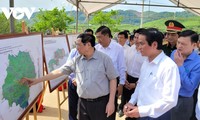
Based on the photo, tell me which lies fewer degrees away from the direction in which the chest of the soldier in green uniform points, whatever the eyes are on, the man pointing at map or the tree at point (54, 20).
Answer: the man pointing at map

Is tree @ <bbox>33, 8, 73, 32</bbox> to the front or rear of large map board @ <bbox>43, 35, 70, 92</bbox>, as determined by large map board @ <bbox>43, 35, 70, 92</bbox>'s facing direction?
to the rear

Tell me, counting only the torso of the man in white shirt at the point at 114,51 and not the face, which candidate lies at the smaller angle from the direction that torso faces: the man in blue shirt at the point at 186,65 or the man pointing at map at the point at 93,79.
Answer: the man pointing at map

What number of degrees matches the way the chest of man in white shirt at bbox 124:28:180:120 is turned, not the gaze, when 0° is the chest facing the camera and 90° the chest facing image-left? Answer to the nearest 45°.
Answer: approximately 45°

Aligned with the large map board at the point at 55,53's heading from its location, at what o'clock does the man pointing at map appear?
The man pointing at map is roughly at 1 o'clock from the large map board.
